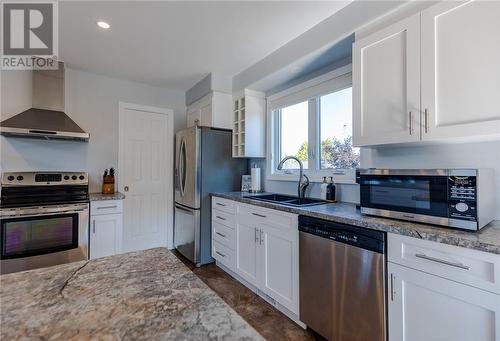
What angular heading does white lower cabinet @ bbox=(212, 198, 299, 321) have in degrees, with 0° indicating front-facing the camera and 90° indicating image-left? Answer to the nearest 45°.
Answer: approximately 45°

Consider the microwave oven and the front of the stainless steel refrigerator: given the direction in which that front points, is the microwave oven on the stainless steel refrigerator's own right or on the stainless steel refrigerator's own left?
on the stainless steel refrigerator's own left

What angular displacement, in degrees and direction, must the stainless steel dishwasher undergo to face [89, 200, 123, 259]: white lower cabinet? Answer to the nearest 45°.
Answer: approximately 45° to its right

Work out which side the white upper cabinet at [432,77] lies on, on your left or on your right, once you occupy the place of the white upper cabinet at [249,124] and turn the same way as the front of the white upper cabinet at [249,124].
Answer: on your left

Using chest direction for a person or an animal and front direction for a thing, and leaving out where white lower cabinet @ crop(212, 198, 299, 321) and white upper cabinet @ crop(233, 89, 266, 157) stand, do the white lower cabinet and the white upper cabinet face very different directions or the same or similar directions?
same or similar directions

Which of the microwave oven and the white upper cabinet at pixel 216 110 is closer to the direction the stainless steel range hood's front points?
the microwave oven

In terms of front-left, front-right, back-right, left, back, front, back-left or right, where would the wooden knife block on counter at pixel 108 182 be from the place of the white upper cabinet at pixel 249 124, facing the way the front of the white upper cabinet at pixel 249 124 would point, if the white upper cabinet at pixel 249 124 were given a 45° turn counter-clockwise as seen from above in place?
right

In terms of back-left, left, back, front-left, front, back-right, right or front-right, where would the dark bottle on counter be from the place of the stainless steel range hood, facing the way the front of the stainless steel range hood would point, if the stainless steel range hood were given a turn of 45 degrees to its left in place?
front

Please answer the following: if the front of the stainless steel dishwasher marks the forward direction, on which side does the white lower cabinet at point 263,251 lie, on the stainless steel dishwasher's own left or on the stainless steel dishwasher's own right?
on the stainless steel dishwasher's own right

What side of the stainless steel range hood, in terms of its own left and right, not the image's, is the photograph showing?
front

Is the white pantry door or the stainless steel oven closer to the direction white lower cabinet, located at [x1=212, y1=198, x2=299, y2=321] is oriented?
the stainless steel oven
